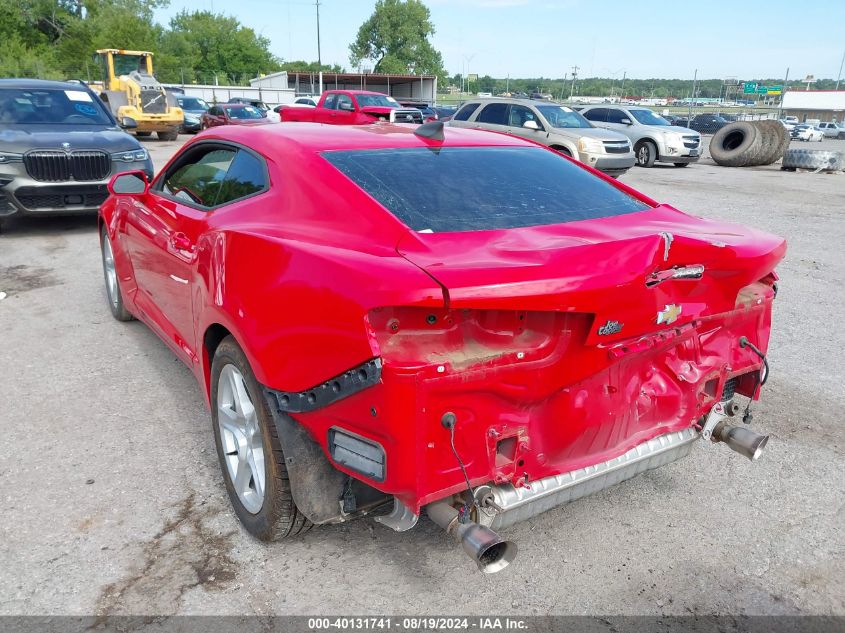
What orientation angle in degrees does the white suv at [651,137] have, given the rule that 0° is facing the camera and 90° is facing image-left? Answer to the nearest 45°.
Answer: approximately 315°

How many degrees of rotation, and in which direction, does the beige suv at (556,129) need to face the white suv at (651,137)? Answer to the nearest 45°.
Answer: approximately 90° to its left

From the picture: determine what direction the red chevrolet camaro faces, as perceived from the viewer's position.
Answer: facing away from the viewer and to the left of the viewer

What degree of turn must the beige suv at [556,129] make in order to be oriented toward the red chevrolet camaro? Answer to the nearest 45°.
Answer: approximately 45° to its right

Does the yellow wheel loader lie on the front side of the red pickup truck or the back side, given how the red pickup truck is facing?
on the back side

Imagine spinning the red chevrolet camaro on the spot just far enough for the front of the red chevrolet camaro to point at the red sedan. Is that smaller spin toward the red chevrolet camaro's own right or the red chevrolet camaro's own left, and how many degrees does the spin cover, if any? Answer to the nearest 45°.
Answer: approximately 45° to the red chevrolet camaro's own right

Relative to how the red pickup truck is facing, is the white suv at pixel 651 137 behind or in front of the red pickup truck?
in front

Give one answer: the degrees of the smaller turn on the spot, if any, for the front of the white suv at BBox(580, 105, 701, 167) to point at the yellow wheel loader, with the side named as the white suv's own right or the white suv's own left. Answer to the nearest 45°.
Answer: approximately 135° to the white suv's own right

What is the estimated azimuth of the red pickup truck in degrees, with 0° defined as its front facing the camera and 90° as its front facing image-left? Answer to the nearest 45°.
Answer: approximately 315°

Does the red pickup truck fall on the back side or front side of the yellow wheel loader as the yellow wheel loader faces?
on the back side

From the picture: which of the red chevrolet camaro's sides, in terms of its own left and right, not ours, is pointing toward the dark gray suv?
front

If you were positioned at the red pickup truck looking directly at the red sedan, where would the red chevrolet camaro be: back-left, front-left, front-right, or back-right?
back-left
